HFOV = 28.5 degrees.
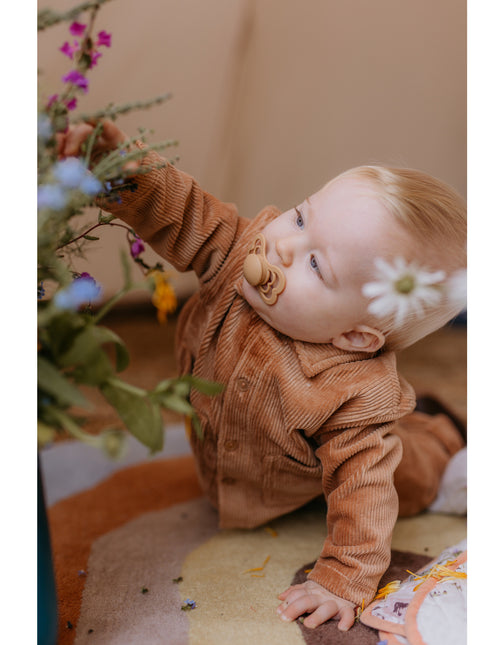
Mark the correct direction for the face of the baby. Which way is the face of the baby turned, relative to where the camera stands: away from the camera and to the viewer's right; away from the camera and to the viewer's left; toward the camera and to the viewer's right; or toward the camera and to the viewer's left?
toward the camera and to the viewer's left

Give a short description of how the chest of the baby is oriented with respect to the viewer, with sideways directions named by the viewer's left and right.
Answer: facing the viewer and to the left of the viewer
